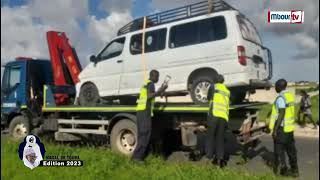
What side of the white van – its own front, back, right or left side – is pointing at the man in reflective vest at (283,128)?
back

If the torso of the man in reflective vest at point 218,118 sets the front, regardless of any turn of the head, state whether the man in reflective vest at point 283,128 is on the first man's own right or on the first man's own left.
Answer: on the first man's own right

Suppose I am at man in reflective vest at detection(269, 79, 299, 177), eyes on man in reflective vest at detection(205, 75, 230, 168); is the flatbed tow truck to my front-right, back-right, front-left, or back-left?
front-right

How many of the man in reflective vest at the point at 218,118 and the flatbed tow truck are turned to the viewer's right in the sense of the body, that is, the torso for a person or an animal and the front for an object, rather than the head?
0

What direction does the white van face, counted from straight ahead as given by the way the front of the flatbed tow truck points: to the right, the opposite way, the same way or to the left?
the same way

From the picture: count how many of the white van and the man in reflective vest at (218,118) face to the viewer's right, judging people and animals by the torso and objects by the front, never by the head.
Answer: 0

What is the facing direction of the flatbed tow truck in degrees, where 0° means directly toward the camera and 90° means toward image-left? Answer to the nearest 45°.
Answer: approximately 135°

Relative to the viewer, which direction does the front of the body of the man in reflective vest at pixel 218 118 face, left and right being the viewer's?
facing away from the viewer and to the left of the viewer

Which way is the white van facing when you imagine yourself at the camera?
facing away from the viewer and to the left of the viewer
